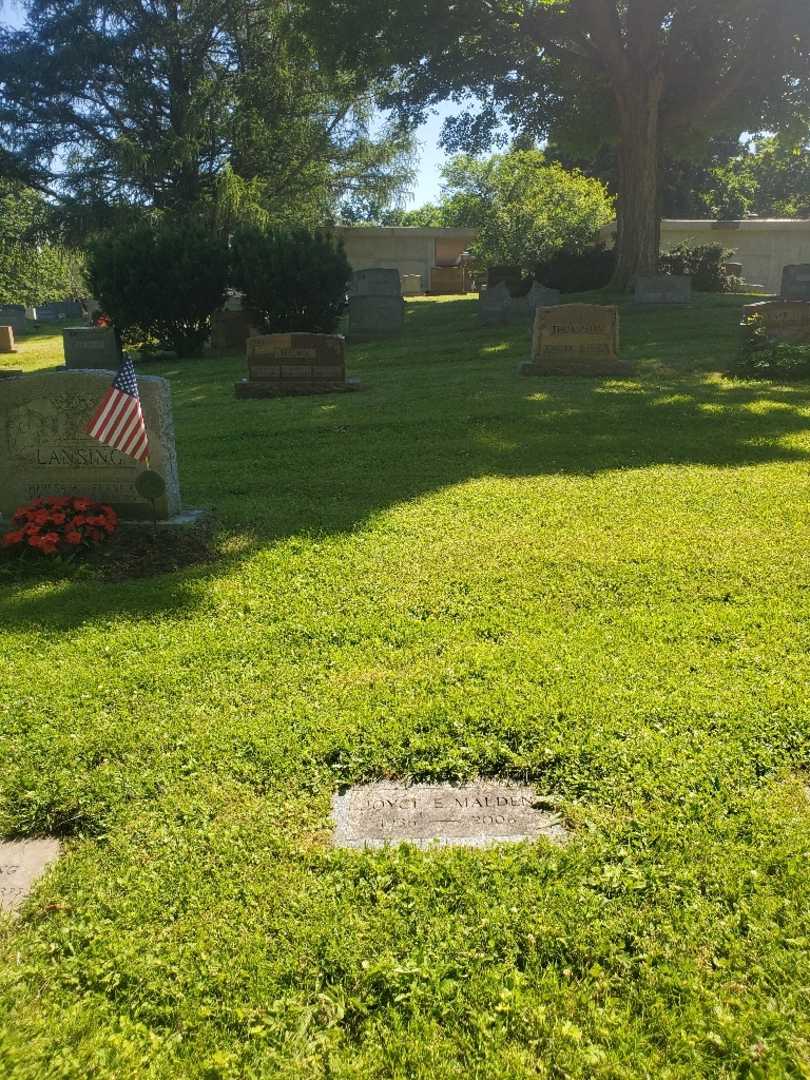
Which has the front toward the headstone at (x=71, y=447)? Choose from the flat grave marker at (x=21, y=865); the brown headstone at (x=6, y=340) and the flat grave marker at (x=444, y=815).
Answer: the brown headstone

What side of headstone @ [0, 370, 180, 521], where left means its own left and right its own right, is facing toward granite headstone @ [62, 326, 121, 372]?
back

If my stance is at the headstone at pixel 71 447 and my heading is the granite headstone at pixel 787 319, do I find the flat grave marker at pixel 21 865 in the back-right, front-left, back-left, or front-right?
back-right

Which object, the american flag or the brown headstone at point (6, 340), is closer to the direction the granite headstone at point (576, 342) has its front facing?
the american flag

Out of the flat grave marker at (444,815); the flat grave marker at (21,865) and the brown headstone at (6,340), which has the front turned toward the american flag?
the brown headstone

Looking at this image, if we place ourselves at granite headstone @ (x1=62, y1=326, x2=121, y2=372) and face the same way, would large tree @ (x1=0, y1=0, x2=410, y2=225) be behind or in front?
behind

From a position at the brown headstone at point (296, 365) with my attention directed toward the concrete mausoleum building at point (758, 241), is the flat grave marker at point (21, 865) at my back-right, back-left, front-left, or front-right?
back-right

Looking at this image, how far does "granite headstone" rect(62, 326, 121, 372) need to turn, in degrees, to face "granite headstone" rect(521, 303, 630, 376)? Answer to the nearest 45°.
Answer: approximately 45° to its left

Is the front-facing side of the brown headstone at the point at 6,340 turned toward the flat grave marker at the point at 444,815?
yes

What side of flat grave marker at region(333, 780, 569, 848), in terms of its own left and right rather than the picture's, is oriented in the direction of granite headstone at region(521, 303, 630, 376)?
back

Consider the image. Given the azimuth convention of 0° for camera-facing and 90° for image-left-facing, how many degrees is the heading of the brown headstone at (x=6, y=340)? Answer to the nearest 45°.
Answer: approximately 0°
